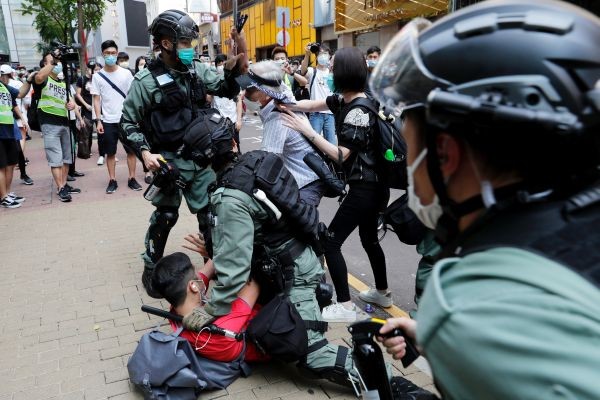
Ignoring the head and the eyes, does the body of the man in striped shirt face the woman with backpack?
no

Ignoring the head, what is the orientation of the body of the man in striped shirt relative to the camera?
to the viewer's left

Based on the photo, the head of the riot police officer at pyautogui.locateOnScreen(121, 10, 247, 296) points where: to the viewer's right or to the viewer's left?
to the viewer's right

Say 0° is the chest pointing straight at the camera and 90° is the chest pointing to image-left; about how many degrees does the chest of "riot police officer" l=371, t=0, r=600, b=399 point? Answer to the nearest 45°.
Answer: approximately 135°

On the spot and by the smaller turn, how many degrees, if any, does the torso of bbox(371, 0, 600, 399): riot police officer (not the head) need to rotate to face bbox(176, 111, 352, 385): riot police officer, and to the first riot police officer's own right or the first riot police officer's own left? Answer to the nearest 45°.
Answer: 0° — they already face them

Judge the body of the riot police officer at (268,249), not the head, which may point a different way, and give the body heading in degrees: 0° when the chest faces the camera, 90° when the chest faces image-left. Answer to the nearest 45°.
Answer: approximately 90°

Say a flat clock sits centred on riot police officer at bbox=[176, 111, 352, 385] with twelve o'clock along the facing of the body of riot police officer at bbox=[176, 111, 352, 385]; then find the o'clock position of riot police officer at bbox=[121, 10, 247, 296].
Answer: riot police officer at bbox=[121, 10, 247, 296] is roughly at 2 o'clock from riot police officer at bbox=[176, 111, 352, 385].

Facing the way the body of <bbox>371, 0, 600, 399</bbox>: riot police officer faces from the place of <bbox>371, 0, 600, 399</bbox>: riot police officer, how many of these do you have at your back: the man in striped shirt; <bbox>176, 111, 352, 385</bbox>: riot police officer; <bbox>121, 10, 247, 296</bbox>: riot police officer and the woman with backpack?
0

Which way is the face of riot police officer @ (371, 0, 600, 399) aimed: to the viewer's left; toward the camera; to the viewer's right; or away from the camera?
to the viewer's left

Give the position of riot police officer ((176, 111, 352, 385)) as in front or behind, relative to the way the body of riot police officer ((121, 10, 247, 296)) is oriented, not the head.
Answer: in front

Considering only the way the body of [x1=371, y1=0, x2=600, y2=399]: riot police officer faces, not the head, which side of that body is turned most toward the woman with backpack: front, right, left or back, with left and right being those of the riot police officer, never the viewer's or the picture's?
front

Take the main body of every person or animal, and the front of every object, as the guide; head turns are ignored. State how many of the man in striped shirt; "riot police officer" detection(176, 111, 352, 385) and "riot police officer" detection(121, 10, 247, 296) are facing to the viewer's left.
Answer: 2

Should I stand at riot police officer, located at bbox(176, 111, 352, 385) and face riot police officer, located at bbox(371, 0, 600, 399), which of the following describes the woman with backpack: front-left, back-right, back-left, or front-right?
back-left

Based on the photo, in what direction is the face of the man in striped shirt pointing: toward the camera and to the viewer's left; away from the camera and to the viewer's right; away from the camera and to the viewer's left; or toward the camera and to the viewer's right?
toward the camera and to the viewer's left

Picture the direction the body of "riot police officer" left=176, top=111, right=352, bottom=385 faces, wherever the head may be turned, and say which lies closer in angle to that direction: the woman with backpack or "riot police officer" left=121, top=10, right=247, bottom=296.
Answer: the riot police officer

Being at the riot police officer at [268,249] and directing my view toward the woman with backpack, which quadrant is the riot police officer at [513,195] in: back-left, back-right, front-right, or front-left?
back-right

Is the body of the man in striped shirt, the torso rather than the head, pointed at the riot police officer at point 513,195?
no

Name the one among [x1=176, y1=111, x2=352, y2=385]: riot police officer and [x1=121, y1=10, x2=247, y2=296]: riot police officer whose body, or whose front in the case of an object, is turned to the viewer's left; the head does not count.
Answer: [x1=176, y1=111, x2=352, y2=385]: riot police officer
